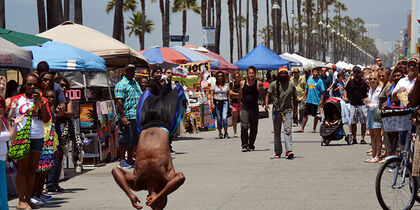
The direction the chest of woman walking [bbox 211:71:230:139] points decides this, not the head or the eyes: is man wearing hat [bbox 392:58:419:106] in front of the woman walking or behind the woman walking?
in front

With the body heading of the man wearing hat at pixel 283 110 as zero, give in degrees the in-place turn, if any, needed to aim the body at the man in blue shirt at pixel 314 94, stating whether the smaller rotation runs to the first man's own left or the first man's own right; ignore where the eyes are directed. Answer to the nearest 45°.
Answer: approximately 180°

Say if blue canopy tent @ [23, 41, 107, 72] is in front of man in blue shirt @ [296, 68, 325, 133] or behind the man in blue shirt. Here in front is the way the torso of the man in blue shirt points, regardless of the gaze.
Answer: in front

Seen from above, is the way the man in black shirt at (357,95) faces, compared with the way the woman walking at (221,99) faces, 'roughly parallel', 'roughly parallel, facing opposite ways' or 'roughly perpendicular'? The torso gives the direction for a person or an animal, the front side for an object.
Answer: roughly parallel

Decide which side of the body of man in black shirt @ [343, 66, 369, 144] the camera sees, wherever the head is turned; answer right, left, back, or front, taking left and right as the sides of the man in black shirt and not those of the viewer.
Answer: front

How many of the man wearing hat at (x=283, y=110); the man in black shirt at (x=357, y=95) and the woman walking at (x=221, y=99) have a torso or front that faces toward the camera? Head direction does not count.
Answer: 3

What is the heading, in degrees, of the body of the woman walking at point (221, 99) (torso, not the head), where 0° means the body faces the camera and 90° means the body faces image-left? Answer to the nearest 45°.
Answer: approximately 0°

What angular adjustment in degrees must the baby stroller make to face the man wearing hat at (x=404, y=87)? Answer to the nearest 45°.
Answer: approximately 45° to its left

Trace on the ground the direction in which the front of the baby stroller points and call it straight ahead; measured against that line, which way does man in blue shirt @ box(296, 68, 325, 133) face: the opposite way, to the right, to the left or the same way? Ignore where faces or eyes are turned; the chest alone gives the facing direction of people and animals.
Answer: the same way

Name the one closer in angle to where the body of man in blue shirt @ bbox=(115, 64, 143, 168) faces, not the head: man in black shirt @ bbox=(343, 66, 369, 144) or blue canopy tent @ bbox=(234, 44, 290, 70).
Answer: the man in black shirt

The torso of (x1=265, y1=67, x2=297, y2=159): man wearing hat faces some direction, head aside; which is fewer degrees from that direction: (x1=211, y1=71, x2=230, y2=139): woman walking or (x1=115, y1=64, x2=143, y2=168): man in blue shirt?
the man in blue shirt

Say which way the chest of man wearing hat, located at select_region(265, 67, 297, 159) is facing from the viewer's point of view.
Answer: toward the camera

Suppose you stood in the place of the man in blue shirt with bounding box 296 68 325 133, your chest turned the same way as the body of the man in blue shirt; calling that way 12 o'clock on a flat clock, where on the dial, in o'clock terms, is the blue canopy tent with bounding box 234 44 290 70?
The blue canopy tent is roughly at 4 o'clock from the man in blue shirt.
